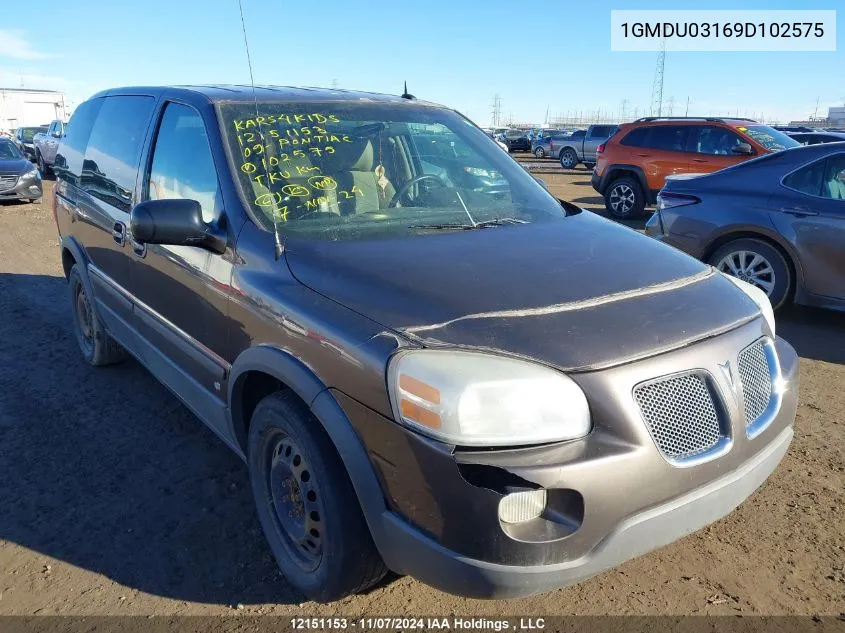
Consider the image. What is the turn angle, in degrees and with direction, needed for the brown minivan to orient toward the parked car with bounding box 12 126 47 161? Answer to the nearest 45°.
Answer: approximately 180°

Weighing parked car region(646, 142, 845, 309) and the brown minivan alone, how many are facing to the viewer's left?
0

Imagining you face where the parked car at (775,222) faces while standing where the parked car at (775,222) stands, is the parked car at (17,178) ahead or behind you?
behind

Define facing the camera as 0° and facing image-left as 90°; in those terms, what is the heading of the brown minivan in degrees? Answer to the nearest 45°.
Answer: approximately 315°

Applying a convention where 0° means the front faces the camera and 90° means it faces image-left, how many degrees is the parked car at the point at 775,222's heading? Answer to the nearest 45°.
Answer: approximately 270°

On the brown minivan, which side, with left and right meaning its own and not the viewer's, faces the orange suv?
left

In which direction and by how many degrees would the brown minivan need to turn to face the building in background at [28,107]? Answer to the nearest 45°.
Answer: approximately 180°

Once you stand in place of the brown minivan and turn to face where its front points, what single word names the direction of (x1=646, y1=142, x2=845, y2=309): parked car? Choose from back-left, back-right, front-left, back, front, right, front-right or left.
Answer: left

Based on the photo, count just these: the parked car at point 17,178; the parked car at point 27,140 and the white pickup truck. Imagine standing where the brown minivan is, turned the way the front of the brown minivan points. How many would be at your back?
3

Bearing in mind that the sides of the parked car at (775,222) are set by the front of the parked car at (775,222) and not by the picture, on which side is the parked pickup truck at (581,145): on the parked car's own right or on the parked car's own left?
on the parked car's own left
